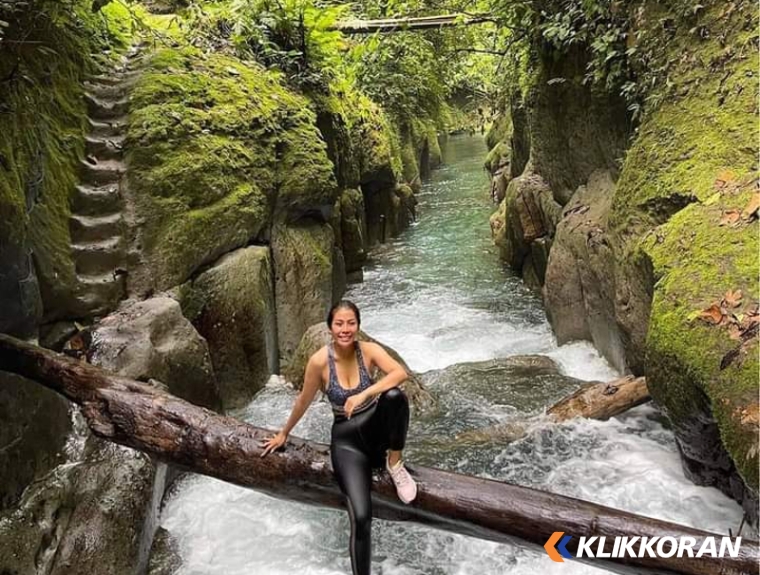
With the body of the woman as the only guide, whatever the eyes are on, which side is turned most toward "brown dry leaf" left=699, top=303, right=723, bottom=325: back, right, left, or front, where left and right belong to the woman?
left

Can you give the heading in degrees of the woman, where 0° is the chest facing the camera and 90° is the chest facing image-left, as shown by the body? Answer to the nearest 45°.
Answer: approximately 0°
